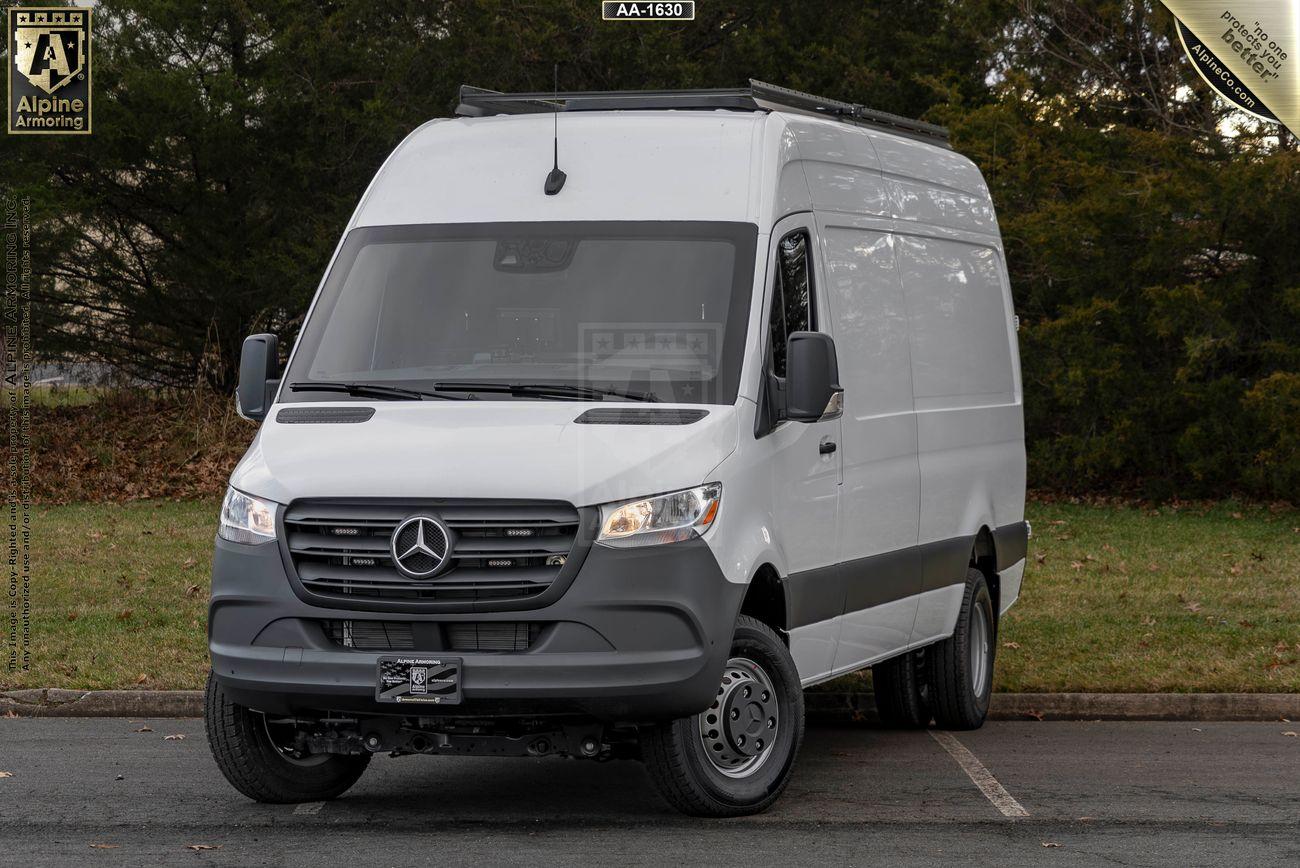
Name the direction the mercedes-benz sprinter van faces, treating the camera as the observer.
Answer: facing the viewer and to the left of the viewer
